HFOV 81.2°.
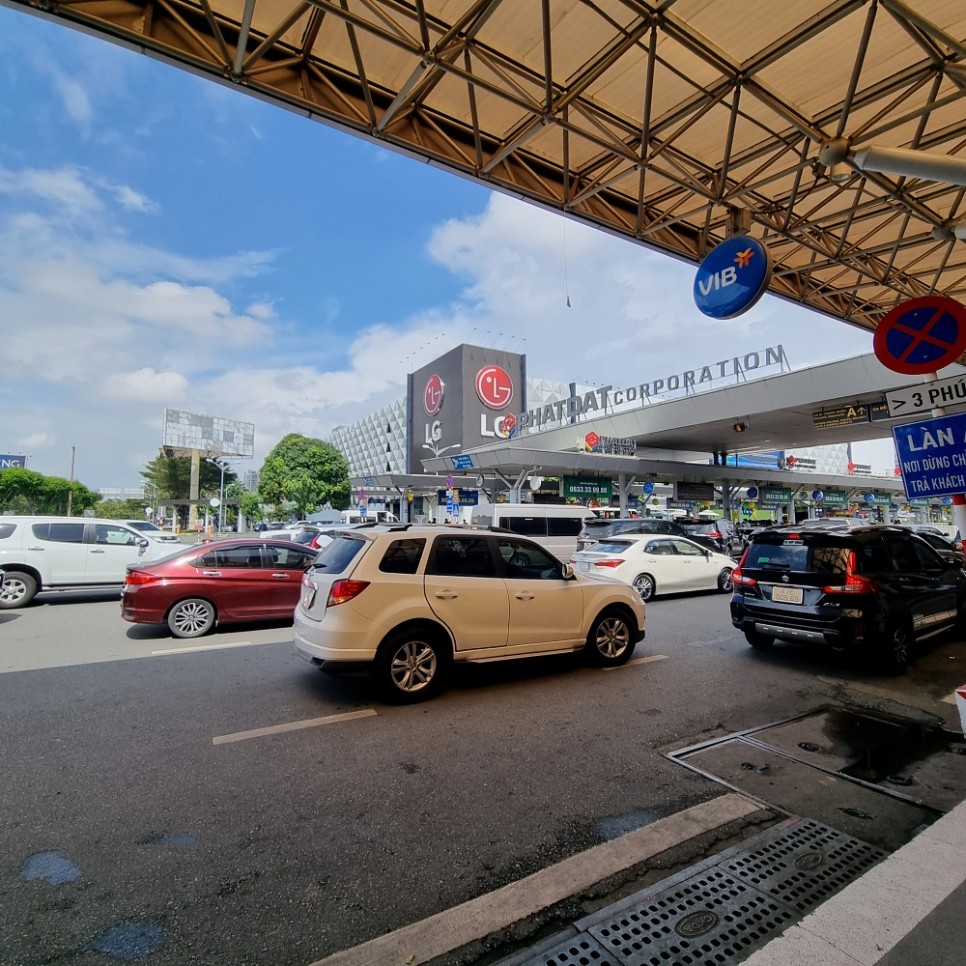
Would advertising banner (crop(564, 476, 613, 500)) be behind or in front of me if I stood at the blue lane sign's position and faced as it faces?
behind

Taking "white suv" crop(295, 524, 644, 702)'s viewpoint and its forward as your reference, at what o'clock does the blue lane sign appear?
The blue lane sign is roughly at 2 o'clock from the white suv.

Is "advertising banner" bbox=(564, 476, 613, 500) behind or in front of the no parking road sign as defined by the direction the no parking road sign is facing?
behind

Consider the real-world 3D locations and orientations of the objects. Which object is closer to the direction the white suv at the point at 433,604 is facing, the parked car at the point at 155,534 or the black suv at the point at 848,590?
the black suv

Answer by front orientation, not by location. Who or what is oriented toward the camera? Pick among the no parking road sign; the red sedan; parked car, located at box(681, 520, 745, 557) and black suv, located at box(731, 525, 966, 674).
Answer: the no parking road sign

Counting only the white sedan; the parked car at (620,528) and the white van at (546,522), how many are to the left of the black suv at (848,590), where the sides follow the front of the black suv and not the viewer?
3

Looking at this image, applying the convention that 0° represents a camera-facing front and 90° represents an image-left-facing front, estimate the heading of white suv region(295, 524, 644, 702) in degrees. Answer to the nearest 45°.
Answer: approximately 225°

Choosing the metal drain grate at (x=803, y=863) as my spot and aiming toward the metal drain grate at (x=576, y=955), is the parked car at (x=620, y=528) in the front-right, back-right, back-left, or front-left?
back-right

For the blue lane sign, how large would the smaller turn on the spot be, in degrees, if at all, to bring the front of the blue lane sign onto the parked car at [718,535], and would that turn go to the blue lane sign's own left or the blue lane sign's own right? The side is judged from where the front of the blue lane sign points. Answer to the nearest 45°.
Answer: approximately 180°

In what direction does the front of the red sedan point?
to the viewer's right

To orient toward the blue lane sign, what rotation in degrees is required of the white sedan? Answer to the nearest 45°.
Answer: approximately 135° to its right
